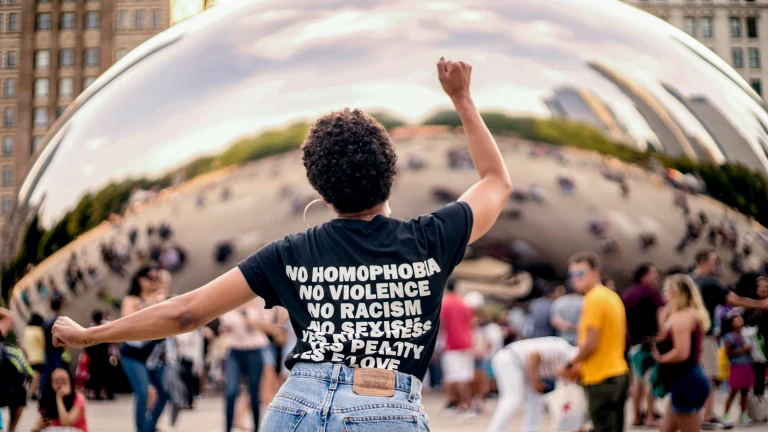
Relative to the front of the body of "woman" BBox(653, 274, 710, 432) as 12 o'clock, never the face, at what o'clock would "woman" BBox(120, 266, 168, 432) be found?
"woman" BBox(120, 266, 168, 432) is roughly at 12 o'clock from "woman" BBox(653, 274, 710, 432).

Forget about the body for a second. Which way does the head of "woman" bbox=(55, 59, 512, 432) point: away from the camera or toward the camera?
away from the camera

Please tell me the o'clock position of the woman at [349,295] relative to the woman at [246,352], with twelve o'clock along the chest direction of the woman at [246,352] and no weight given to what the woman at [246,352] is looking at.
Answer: the woman at [349,295] is roughly at 12 o'clock from the woman at [246,352].

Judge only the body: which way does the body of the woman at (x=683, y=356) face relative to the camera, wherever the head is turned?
to the viewer's left

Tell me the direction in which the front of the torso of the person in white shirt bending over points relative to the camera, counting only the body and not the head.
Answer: to the viewer's right

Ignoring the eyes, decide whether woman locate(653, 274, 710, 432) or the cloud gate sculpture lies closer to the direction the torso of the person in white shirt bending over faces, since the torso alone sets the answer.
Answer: the woman

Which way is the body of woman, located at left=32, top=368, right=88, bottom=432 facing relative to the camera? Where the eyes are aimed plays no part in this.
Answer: toward the camera

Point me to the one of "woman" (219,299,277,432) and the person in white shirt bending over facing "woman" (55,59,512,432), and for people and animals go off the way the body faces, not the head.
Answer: "woman" (219,299,277,432)

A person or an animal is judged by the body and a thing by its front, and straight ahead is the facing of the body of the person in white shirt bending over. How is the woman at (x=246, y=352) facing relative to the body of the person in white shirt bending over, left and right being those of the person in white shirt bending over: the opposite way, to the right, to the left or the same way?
to the right

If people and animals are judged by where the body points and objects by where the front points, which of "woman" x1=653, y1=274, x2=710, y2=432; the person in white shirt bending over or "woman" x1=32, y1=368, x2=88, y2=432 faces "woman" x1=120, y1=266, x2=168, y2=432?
"woman" x1=653, y1=274, x2=710, y2=432

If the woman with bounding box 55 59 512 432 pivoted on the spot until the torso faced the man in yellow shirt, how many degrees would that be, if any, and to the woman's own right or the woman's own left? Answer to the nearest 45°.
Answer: approximately 45° to the woman's own right

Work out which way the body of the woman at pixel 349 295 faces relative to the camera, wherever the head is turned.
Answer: away from the camera

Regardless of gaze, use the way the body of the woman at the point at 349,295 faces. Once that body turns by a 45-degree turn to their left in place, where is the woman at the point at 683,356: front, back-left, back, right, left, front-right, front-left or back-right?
right

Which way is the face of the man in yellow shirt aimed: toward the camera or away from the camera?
toward the camera

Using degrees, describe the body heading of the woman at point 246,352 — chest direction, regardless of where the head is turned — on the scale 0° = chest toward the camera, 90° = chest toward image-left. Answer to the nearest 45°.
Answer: approximately 0°

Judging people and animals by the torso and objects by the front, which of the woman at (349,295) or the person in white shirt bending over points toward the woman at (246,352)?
the woman at (349,295)
